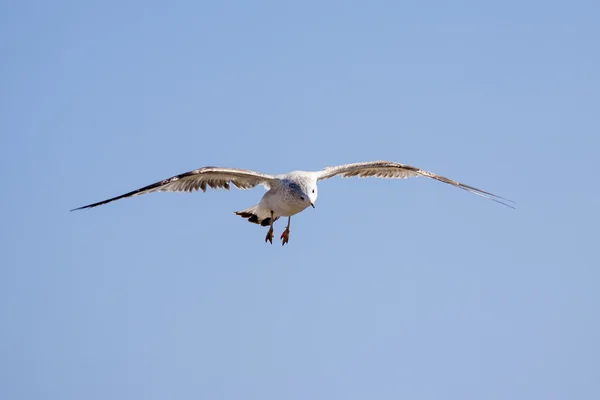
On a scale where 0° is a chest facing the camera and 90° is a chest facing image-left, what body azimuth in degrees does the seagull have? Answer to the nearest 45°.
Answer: approximately 315°
